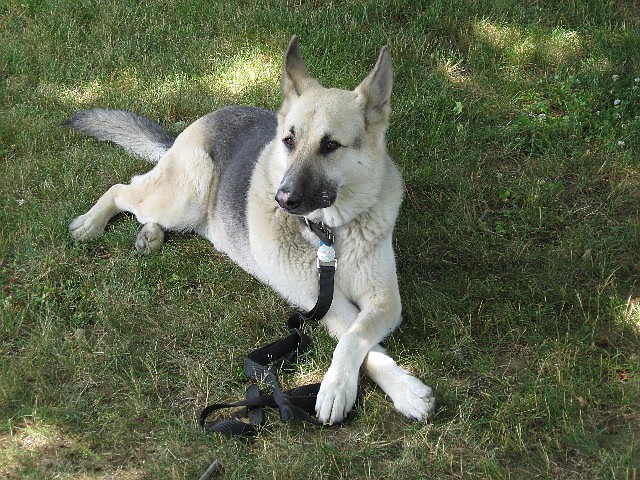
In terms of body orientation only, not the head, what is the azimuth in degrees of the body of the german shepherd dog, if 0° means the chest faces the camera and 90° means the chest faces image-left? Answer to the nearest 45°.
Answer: approximately 315°
